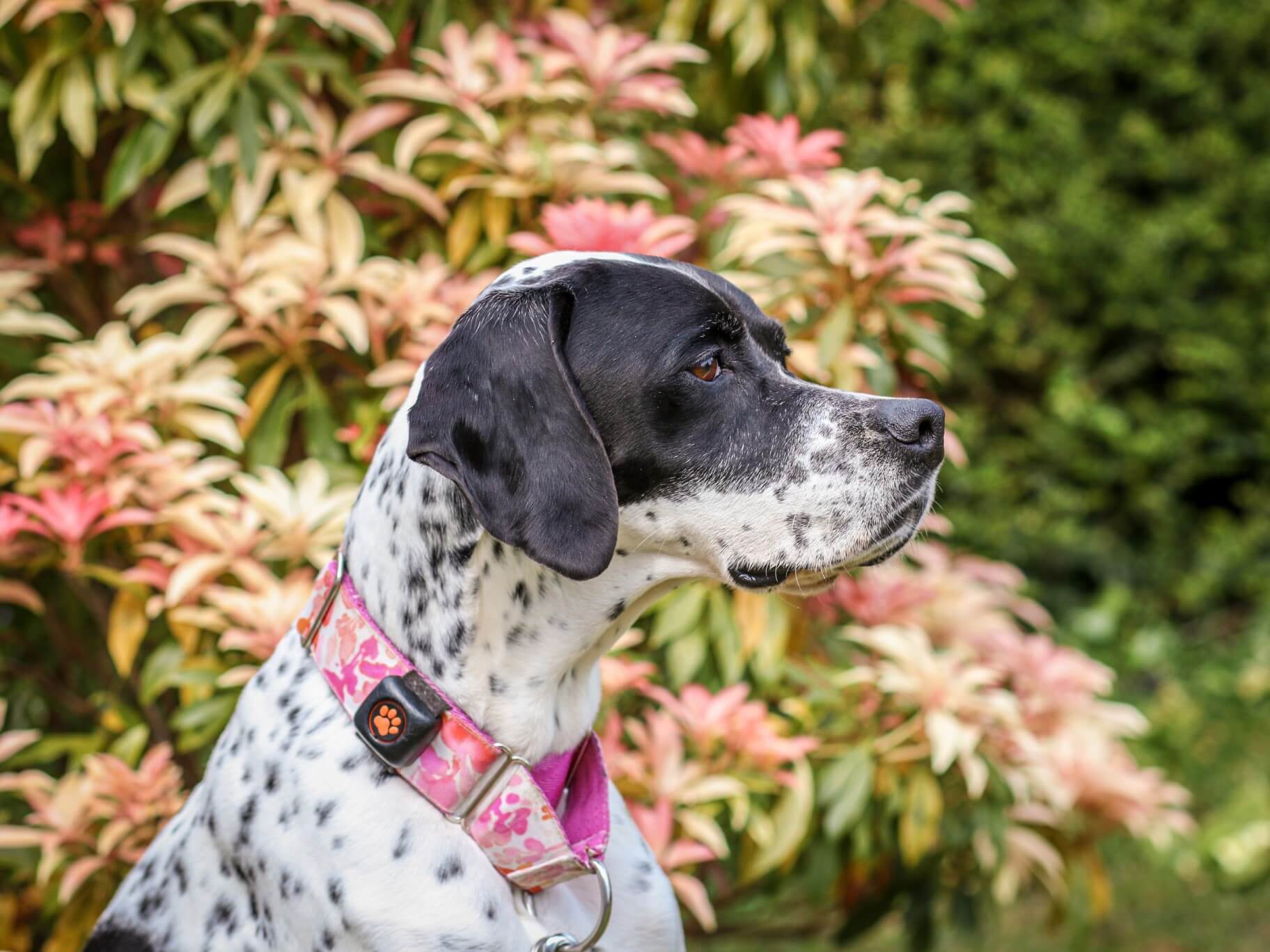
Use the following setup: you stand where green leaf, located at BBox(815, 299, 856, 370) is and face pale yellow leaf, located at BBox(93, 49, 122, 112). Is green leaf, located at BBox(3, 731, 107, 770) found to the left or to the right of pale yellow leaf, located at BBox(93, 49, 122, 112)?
left

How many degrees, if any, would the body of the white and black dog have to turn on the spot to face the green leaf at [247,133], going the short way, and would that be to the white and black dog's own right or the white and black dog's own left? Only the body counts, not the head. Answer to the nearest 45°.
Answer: approximately 135° to the white and black dog's own left

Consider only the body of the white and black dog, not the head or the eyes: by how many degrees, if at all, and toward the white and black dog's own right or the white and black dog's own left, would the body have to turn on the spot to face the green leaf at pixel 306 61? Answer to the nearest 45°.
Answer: approximately 135° to the white and black dog's own left

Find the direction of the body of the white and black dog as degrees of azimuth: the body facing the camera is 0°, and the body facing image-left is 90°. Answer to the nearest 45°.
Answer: approximately 270°

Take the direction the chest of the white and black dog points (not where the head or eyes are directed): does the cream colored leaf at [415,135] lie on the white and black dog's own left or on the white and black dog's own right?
on the white and black dog's own left

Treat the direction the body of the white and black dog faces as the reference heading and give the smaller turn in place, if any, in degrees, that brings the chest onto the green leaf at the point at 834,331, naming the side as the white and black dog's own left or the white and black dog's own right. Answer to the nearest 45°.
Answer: approximately 45° to the white and black dog's own left

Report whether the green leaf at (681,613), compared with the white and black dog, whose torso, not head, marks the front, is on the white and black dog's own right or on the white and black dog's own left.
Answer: on the white and black dog's own left

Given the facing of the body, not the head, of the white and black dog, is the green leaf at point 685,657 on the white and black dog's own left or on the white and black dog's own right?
on the white and black dog's own left

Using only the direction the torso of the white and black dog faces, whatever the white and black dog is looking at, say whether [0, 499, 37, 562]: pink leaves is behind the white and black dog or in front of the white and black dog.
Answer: behind

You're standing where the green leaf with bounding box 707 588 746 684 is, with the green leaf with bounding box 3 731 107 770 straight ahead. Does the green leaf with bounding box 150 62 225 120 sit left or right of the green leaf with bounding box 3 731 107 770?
right
